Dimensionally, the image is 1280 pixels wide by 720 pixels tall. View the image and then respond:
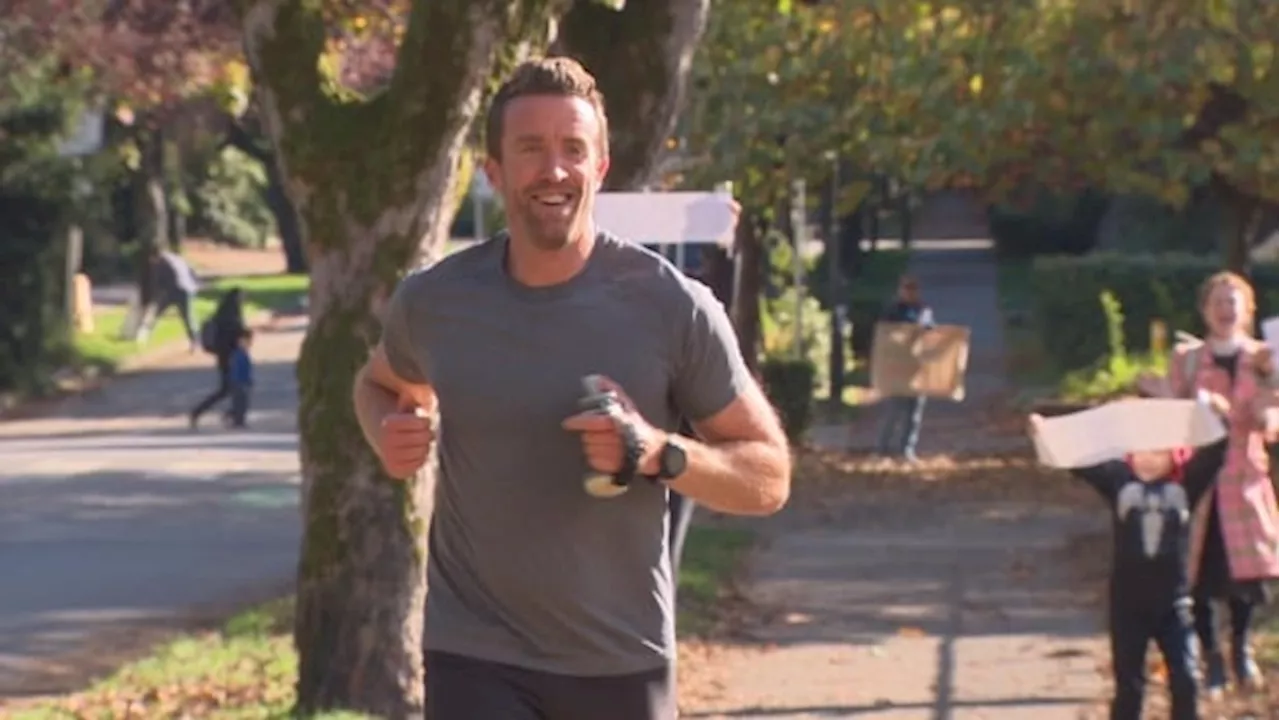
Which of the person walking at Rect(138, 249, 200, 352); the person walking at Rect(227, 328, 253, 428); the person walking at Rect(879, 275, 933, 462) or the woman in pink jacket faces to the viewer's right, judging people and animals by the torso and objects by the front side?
the person walking at Rect(227, 328, 253, 428)

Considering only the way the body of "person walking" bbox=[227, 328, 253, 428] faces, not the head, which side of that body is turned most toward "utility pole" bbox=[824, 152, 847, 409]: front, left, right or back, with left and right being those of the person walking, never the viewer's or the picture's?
front

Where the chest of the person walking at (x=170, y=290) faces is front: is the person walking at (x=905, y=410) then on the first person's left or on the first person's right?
on the first person's left

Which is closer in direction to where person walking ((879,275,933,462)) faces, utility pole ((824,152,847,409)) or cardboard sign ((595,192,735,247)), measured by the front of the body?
the cardboard sign

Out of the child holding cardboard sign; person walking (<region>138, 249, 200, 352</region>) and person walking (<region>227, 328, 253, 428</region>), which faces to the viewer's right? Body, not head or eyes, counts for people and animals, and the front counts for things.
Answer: person walking (<region>227, 328, 253, 428</region>)

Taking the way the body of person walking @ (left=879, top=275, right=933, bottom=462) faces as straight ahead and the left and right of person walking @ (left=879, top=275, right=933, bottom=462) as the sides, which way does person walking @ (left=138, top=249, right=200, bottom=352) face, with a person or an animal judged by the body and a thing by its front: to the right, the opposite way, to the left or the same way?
to the right

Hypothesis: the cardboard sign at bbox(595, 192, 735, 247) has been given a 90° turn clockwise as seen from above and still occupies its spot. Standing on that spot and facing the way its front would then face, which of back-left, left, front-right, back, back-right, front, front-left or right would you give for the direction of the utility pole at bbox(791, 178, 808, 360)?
right

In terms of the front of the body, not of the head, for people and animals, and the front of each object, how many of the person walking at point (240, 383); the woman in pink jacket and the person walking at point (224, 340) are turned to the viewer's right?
2

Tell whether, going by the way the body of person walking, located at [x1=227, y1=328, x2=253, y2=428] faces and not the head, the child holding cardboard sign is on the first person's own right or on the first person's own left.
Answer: on the first person's own right

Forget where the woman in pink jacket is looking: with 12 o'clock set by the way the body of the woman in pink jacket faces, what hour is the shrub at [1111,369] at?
The shrub is roughly at 6 o'clock from the woman in pink jacket.

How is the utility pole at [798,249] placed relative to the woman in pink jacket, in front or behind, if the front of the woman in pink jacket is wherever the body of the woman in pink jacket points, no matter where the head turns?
behind

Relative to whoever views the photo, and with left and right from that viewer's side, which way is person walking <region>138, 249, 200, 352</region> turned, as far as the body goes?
facing to the left of the viewer

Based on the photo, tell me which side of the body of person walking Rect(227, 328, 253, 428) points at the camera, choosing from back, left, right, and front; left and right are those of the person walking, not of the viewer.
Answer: right
